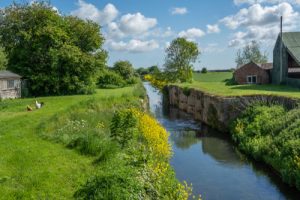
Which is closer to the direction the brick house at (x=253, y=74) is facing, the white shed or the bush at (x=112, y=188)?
the bush

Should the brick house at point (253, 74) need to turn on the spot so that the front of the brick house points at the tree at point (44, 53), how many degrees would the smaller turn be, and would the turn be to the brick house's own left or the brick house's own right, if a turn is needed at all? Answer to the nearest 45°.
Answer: approximately 45° to the brick house's own right

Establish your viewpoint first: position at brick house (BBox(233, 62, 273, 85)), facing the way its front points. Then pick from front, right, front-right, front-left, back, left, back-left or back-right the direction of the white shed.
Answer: front-right

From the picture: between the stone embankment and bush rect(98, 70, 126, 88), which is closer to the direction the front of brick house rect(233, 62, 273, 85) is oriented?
the stone embankment

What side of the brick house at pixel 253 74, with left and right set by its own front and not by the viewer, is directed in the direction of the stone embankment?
front

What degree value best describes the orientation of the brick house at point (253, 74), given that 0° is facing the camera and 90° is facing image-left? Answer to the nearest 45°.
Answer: approximately 0°
